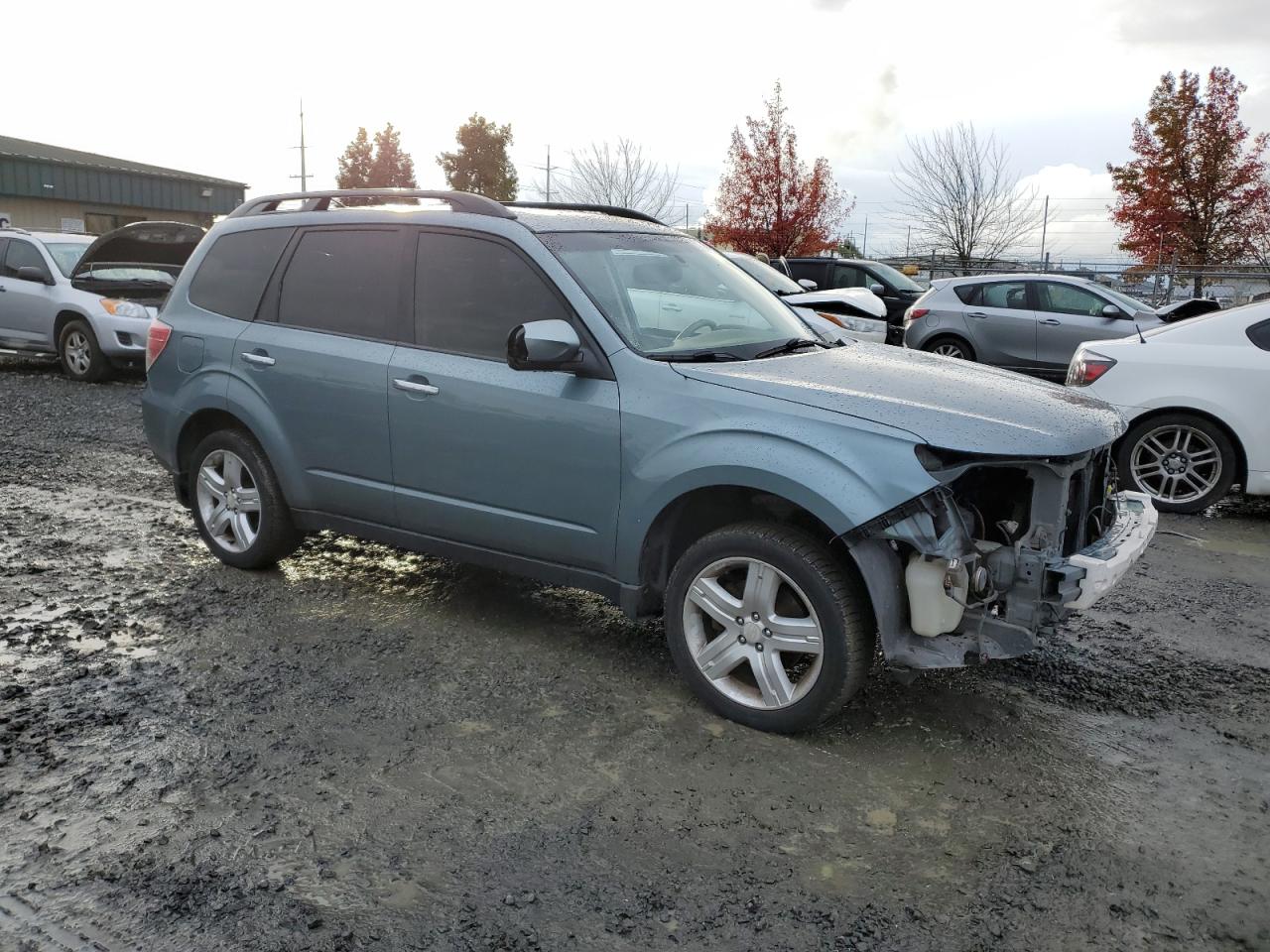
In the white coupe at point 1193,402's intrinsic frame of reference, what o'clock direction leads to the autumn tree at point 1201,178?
The autumn tree is roughly at 9 o'clock from the white coupe.

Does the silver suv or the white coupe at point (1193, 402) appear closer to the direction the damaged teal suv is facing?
the white coupe

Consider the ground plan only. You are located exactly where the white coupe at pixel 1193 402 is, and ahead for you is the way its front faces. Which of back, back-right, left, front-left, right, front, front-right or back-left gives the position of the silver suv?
back

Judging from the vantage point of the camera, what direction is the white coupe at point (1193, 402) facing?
facing to the right of the viewer

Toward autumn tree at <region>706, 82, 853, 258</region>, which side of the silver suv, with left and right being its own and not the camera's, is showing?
left

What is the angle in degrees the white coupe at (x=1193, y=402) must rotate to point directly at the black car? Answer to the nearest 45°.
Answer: approximately 135° to its left

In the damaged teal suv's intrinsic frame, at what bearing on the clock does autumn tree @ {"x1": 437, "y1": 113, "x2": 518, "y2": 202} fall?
The autumn tree is roughly at 7 o'clock from the damaged teal suv.

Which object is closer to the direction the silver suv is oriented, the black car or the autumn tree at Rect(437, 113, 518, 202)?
the black car

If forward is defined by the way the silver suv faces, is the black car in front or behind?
in front

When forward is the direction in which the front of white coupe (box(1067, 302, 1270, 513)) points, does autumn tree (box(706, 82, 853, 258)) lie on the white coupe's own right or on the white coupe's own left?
on the white coupe's own left

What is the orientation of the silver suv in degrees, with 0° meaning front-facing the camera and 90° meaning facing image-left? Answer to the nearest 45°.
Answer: approximately 315°
